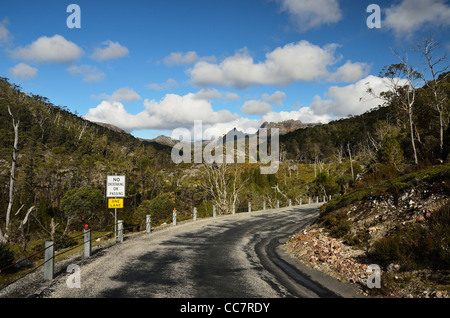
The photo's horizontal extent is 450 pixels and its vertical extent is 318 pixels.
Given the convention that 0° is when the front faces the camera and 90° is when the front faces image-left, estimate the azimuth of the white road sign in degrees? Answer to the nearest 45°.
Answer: approximately 0°

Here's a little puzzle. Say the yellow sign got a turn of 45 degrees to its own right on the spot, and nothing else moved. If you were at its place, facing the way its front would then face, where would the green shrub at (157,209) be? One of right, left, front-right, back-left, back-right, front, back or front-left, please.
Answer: back-right

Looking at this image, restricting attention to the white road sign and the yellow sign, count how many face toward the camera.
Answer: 2

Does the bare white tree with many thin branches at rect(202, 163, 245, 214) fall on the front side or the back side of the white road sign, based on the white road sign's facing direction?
on the back side

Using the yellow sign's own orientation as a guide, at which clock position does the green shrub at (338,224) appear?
The green shrub is roughly at 10 o'clock from the yellow sign.

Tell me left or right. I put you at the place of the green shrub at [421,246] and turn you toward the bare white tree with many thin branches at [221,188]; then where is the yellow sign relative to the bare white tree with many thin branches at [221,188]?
left

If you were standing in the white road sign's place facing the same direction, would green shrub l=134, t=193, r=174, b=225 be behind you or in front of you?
behind

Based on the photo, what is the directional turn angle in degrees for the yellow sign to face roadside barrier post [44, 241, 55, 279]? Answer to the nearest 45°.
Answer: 0° — it already faces it

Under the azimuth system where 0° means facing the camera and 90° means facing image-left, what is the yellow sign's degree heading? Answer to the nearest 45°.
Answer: approximately 0°

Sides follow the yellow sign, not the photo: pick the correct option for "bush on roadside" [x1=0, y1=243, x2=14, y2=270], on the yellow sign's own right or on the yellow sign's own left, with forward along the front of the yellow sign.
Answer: on the yellow sign's own right
